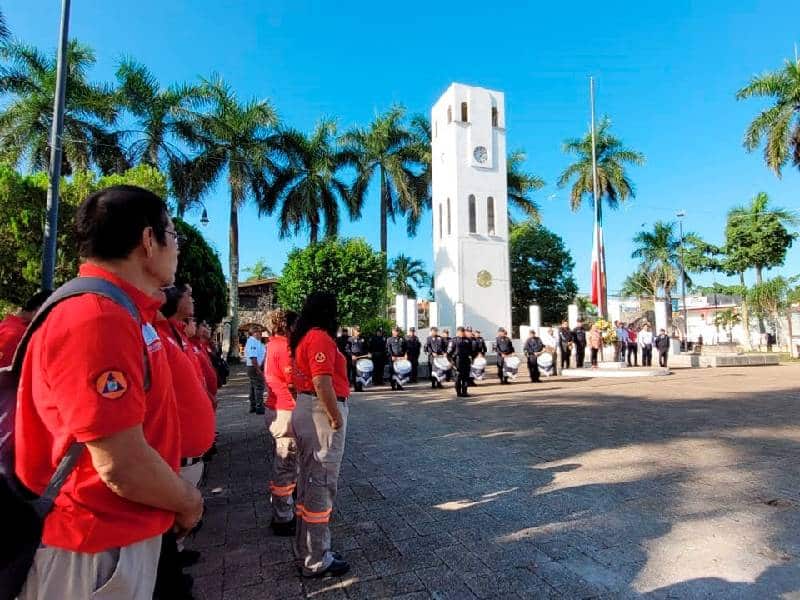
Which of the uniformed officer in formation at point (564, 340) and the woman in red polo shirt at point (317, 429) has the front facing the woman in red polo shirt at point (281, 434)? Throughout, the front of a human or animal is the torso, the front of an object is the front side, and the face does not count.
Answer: the uniformed officer in formation

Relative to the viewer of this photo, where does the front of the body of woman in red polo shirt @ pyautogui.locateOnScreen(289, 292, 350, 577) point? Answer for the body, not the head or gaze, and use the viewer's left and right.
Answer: facing to the right of the viewer

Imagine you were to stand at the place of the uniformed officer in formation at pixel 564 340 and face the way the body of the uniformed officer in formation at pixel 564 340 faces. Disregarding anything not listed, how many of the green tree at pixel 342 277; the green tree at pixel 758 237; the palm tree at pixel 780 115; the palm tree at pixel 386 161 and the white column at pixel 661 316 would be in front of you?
0

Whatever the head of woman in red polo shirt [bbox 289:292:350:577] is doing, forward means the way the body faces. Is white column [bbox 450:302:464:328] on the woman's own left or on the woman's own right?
on the woman's own left

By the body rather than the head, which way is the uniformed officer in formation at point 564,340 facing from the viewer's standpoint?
toward the camera

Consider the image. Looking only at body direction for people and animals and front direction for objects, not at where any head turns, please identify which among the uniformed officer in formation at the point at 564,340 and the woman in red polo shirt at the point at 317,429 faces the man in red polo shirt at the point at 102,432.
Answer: the uniformed officer in formation

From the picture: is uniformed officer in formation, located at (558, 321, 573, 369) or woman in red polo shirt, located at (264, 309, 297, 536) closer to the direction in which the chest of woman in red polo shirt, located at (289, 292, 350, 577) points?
the uniformed officer in formation

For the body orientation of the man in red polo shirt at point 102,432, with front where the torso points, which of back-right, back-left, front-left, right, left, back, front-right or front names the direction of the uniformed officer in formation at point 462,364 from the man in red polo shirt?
front-left

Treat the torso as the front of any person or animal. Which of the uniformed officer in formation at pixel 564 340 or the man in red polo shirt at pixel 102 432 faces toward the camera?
the uniformed officer in formation

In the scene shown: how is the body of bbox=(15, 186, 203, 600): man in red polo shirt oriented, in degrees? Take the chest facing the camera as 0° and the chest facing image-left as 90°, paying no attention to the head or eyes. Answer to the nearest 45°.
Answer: approximately 270°

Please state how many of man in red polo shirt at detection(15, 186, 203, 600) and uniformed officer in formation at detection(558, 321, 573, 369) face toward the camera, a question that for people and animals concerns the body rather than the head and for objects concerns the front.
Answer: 1

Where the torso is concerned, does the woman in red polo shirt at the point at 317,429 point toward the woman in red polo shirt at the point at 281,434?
no

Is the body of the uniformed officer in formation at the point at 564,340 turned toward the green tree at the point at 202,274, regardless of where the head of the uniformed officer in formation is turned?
no
